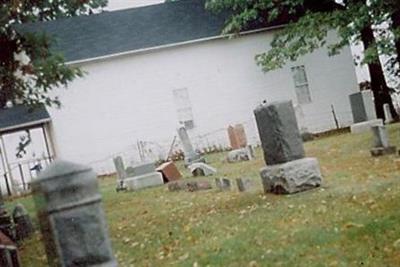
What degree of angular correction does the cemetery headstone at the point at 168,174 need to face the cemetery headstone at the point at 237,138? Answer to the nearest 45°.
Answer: approximately 90° to its left

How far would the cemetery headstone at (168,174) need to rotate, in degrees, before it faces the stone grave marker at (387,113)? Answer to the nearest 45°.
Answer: approximately 90° to its left

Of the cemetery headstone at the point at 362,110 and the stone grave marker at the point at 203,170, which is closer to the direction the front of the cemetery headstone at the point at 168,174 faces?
the stone grave marker

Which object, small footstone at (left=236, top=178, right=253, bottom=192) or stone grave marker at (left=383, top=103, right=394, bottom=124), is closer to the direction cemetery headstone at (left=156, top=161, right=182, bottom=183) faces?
the small footstone

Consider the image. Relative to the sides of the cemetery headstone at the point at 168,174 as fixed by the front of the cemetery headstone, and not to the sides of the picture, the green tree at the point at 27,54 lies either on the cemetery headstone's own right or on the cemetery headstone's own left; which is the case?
on the cemetery headstone's own right

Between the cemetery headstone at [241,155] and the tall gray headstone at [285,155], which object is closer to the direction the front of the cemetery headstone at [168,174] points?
the tall gray headstone

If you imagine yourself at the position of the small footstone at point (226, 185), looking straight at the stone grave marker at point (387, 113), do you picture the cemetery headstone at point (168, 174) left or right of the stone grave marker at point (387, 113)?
left

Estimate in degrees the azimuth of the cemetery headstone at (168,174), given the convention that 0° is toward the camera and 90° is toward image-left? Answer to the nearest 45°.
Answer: approximately 315°

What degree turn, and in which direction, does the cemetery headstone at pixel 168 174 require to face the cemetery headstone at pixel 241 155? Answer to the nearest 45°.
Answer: approximately 90° to its left

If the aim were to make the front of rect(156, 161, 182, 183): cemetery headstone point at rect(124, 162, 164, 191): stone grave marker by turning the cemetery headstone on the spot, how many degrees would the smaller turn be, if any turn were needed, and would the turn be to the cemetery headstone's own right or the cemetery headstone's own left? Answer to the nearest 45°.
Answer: approximately 135° to the cemetery headstone's own right
